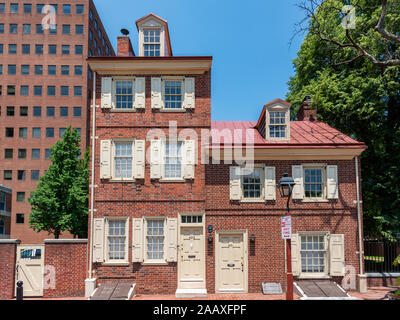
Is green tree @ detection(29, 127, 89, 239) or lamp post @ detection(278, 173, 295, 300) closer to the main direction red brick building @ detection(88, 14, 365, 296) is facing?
the lamp post

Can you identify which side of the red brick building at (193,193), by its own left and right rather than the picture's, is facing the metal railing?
left

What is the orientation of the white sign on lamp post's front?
toward the camera

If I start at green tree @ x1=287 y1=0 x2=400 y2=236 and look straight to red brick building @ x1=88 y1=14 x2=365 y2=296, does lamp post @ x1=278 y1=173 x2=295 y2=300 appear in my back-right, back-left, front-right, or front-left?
front-left

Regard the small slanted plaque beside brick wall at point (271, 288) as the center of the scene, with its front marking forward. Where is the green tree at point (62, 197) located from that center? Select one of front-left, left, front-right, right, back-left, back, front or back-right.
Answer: back-right

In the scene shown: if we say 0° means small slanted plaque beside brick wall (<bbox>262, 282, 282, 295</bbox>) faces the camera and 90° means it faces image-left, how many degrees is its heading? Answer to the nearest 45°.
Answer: approximately 0°

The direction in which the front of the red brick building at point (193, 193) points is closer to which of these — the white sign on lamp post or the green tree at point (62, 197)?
the white sign on lamp post

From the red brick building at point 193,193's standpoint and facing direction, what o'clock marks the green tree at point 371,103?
The green tree is roughly at 8 o'clock from the red brick building.

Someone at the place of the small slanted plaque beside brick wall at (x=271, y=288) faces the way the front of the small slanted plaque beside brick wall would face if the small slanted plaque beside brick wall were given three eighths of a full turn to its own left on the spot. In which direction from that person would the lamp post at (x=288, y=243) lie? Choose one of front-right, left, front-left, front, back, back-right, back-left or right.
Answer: back-right
